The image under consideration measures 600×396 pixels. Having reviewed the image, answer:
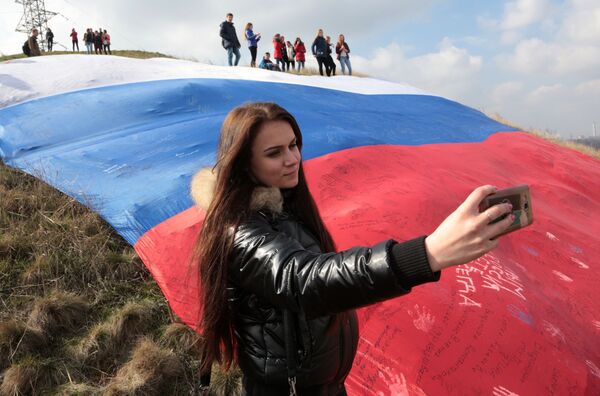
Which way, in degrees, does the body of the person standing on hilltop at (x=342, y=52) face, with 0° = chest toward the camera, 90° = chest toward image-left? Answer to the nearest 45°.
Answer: approximately 0°

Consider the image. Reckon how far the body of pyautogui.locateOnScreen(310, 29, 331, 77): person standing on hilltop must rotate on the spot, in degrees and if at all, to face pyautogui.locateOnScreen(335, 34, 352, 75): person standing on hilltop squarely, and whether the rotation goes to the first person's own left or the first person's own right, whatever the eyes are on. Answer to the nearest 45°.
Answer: approximately 135° to the first person's own left

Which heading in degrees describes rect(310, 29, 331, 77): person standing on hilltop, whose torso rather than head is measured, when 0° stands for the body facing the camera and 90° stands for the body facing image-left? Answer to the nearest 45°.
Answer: approximately 0°

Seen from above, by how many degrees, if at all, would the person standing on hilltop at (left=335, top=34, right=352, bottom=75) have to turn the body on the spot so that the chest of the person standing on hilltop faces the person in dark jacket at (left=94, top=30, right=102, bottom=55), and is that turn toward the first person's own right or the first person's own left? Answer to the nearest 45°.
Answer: approximately 90° to the first person's own right

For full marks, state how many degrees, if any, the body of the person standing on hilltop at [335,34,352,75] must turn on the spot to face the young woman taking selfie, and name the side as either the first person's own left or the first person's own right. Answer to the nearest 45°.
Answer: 0° — they already face them

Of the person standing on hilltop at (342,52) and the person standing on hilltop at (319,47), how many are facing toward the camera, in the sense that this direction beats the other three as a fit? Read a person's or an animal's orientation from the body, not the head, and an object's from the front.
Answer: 2

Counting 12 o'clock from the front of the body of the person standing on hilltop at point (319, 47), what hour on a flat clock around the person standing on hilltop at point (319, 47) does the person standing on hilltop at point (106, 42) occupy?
the person standing on hilltop at point (106, 42) is roughly at 4 o'clock from the person standing on hilltop at point (319, 47).

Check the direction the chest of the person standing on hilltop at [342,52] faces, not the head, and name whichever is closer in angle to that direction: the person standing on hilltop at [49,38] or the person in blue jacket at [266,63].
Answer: the person in blue jacket

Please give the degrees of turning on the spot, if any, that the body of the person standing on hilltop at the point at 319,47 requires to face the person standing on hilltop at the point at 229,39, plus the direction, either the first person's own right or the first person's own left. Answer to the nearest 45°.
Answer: approximately 45° to the first person's own right

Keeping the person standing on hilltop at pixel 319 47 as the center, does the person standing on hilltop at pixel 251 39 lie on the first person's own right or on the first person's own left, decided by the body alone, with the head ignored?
on the first person's own right
